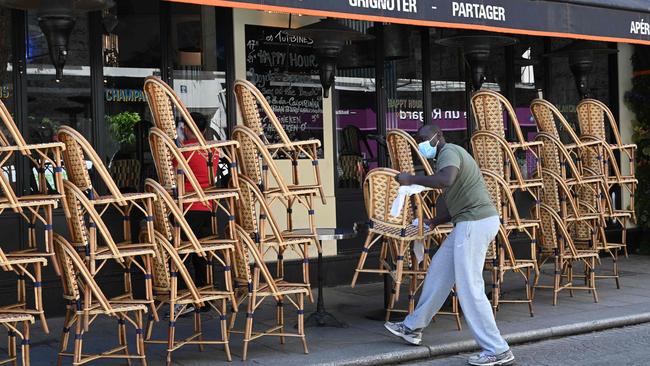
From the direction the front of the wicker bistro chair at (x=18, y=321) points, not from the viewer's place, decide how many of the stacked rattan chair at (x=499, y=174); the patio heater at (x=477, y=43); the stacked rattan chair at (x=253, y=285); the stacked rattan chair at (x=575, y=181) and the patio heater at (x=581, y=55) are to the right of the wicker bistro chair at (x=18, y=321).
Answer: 0

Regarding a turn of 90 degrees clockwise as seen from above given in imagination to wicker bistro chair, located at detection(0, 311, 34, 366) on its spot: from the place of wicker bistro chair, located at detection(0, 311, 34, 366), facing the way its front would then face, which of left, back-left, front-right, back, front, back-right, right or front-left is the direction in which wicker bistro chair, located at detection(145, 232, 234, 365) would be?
back-left

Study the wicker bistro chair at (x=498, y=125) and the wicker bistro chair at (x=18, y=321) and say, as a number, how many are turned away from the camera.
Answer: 0

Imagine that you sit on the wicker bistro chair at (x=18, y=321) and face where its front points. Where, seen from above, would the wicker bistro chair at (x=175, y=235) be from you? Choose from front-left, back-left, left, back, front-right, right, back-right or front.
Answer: front-left

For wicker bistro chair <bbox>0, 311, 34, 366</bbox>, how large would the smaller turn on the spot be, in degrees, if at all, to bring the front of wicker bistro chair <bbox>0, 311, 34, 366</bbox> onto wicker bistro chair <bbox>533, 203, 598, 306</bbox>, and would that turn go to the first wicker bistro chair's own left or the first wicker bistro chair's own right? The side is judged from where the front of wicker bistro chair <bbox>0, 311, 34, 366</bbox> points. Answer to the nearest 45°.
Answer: approximately 45° to the first wicker bistro chair's own left

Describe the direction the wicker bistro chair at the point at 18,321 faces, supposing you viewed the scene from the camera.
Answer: facing the viewer and to the right of the viewer

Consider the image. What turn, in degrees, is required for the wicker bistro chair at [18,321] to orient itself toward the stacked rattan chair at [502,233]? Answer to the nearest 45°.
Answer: approximately 45° to its left
